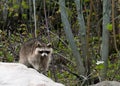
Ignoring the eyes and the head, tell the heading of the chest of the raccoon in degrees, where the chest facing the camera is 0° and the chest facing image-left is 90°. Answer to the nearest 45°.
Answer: approximately 315°
